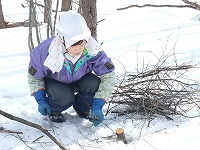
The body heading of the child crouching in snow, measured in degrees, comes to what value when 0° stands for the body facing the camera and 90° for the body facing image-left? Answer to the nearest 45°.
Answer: approximately 0°
